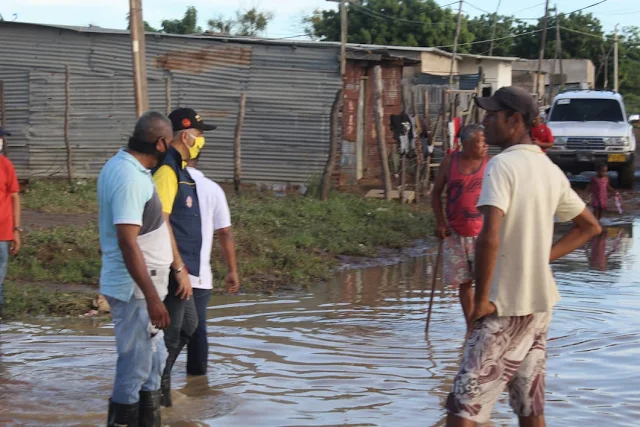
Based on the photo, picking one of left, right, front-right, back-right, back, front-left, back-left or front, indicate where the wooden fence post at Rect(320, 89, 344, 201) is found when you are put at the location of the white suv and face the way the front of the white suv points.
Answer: front-right

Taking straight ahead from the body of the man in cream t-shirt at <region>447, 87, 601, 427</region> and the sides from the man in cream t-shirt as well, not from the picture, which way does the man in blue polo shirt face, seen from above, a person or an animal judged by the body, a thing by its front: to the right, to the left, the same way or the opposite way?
to the right

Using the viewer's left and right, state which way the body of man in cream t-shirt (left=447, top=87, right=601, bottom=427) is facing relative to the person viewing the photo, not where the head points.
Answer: facing away from the viewer and to the left of the viewer

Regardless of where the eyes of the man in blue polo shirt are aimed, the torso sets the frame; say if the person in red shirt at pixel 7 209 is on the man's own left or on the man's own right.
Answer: on the man's own left

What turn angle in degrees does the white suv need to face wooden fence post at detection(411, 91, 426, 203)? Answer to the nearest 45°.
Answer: approximately 45° to its right

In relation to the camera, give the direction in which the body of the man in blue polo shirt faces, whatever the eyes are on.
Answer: to the viewer's right

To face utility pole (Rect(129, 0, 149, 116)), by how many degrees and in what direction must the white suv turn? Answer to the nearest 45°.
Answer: approximately 45° to its right

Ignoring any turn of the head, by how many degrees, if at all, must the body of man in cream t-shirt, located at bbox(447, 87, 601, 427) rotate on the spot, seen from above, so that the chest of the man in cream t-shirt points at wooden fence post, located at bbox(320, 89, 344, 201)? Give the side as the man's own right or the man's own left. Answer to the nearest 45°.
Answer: approximately 45° to the man's own right

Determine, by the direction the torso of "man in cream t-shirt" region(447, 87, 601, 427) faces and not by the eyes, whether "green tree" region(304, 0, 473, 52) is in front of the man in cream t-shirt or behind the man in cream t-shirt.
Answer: in front

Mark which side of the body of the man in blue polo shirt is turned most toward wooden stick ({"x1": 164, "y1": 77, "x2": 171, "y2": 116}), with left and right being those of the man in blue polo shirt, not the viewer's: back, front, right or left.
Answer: left

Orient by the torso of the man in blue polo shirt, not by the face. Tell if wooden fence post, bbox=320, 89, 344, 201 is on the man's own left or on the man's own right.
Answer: on the man's own left

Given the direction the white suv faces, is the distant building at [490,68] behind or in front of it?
behind

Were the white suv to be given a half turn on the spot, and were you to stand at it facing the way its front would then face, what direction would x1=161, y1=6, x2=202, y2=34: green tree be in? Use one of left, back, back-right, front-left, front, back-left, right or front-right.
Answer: front-left

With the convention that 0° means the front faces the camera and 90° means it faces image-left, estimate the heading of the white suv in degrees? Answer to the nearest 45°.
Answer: approximately 0°

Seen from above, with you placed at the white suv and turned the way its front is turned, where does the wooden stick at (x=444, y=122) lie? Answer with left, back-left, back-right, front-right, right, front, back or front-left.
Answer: front-right
